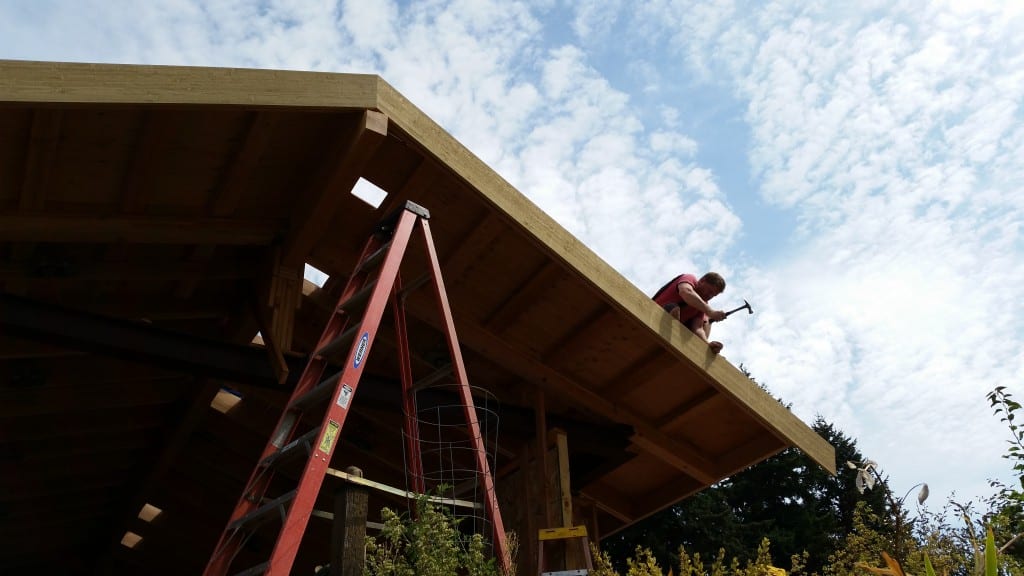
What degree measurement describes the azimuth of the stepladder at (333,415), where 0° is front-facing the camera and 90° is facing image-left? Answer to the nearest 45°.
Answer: approximately 45°

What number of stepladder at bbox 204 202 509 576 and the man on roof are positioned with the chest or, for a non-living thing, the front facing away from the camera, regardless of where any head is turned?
0

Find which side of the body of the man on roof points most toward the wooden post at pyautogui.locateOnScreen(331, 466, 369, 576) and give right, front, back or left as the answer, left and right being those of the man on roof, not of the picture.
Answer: right

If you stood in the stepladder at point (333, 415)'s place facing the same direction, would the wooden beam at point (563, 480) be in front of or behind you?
behind

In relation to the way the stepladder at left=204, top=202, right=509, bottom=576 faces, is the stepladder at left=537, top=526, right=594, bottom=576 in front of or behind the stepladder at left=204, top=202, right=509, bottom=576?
behind

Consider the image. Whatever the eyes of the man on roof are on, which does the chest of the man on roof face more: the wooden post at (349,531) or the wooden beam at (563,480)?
the wooden post

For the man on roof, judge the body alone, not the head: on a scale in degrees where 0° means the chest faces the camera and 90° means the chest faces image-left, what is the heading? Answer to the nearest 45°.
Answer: approximately 315°

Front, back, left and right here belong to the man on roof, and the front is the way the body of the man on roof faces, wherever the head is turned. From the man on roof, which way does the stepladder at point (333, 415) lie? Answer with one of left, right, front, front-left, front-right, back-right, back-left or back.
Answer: right
